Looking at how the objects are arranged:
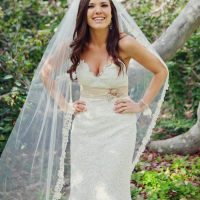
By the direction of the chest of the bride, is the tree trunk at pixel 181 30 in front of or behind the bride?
behind

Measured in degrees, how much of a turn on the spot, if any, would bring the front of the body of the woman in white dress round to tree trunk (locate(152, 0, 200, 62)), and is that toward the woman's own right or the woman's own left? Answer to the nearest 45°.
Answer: approximately 135° to the woman's own left

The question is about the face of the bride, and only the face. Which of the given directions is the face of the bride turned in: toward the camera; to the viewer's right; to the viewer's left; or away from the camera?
toward the camera

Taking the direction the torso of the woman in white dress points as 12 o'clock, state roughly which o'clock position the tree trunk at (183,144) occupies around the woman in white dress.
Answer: The tree trunk is roughly at 7 o'clock from the woman in white dress.

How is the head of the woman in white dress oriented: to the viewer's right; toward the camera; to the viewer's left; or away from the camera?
toward the camera

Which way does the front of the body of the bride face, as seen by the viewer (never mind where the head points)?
toward the camera

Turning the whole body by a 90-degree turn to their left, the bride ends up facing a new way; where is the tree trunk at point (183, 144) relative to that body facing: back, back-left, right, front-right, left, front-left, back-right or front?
front-left
